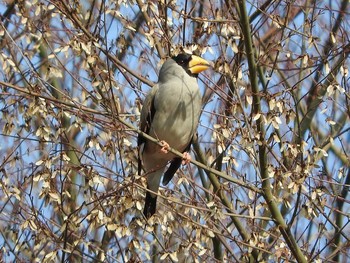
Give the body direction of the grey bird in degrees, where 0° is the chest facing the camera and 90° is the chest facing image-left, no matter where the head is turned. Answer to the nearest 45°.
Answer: approximately 315°
